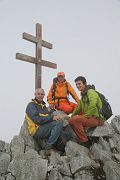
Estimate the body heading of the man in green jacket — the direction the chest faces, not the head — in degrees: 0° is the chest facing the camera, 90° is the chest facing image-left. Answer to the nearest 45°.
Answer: approximately 45°

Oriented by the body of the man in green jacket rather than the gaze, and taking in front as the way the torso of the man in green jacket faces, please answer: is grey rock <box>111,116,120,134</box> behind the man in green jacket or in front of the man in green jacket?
behind

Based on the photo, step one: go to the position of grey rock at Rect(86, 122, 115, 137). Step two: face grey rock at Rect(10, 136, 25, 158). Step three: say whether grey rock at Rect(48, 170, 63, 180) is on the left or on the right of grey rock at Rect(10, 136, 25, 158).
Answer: left

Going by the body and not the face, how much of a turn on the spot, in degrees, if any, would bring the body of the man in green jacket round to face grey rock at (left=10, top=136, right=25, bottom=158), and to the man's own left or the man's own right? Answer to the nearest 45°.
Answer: approximately 45° to the man's own right

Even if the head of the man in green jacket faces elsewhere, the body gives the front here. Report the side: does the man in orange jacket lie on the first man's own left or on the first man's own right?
on the first man's own right
